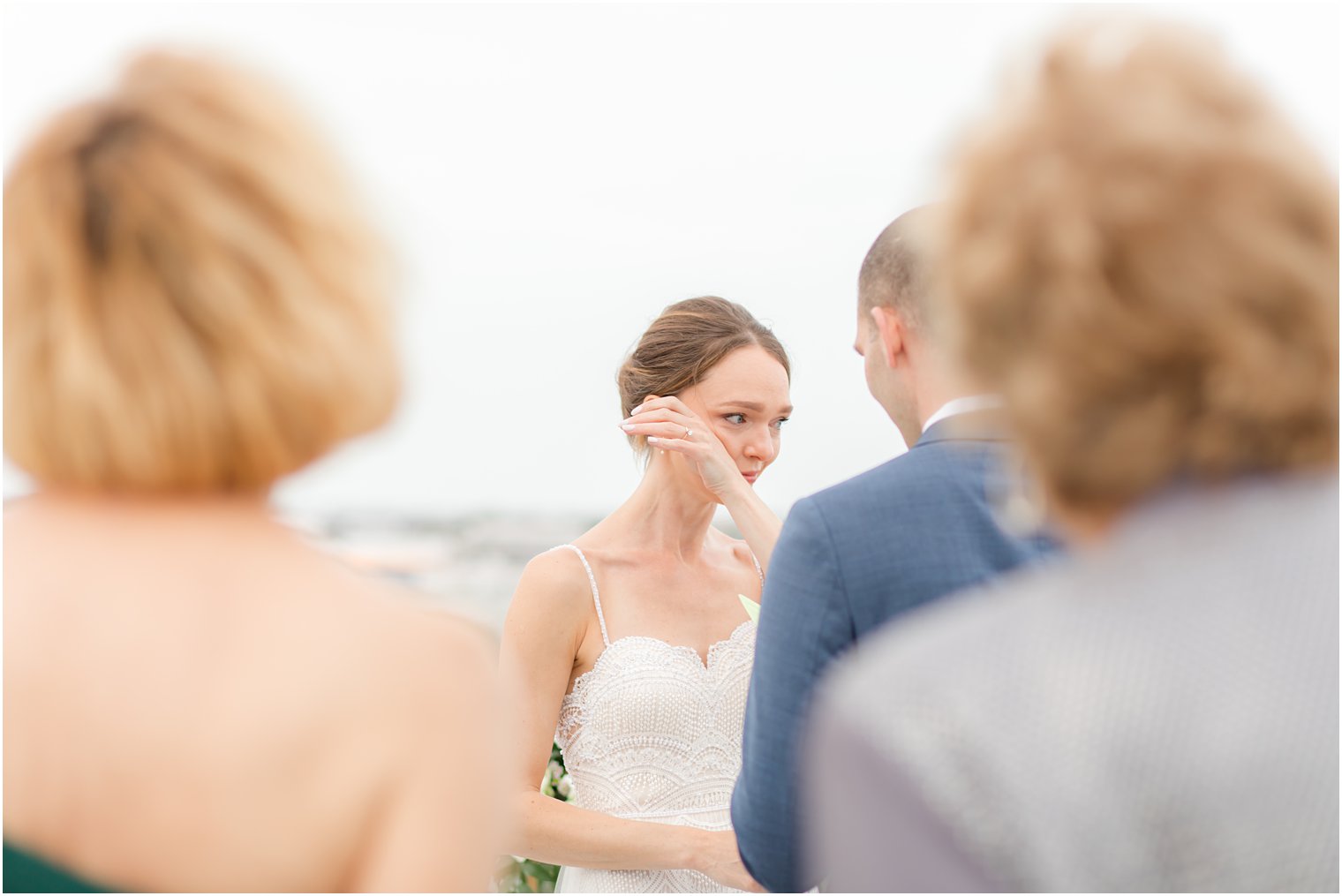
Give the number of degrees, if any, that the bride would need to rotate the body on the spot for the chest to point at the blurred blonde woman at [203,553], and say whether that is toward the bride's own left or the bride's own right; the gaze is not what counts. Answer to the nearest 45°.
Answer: approximately 45° to the bride's own right

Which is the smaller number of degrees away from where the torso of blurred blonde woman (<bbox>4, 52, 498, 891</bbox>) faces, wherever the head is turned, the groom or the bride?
the bride

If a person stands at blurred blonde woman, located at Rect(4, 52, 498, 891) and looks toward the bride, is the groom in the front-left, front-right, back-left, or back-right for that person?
front-right

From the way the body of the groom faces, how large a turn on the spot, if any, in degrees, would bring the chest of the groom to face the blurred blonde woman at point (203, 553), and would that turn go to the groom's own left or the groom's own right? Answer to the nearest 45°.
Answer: approximately 90° to the groom's own left

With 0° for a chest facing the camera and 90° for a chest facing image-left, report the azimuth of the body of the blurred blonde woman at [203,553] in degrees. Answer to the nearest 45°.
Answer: approximately 180°

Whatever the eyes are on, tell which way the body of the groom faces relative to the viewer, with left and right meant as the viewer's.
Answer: facing away from the viewer and to the left of the viewer

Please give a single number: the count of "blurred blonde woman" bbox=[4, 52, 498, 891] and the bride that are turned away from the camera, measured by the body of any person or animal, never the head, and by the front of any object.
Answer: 1

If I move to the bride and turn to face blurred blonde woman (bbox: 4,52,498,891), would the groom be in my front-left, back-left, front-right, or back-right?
front-left

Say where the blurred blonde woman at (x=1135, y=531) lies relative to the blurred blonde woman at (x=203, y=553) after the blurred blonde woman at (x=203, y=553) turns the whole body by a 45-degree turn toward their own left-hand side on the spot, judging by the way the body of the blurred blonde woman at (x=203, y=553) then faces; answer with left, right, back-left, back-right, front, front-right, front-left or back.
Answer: back

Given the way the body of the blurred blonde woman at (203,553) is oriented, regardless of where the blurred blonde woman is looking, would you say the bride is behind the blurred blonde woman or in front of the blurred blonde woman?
in front

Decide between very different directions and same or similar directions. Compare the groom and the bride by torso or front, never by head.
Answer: very different directions

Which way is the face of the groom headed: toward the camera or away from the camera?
away from the camera

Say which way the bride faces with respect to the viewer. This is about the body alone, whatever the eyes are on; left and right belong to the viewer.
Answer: facing the viewer and to the right of the viewer

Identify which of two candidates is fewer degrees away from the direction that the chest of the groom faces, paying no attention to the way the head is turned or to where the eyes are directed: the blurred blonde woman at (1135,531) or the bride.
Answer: the bride

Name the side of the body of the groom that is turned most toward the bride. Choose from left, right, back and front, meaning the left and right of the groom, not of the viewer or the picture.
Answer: front

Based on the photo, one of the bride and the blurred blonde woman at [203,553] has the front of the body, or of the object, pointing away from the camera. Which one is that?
the blurred blonde woman
